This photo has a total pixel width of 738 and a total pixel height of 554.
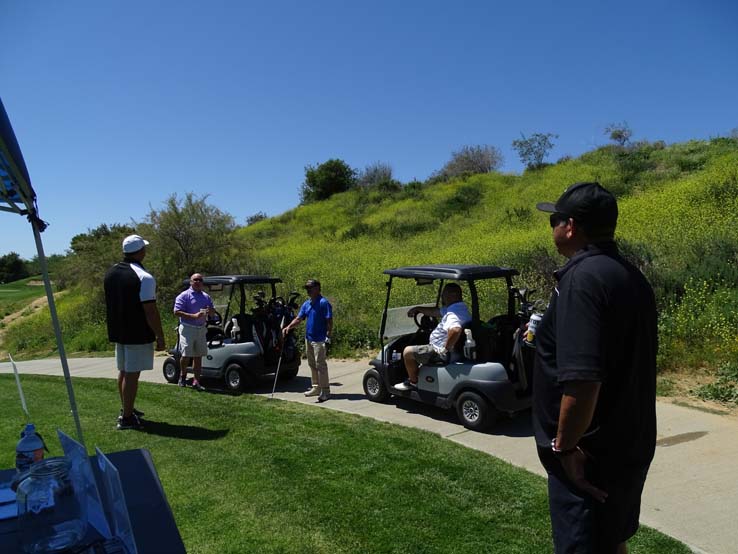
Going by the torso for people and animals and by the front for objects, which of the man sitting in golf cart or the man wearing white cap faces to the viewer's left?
the man sitting in golf cart

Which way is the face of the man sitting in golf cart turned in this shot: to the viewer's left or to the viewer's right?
to the viewer's left

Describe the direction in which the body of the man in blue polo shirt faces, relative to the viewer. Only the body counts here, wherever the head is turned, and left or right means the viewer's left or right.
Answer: facing the viewer and to the left of the viewer

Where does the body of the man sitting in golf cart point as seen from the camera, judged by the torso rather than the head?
to the viewer's left

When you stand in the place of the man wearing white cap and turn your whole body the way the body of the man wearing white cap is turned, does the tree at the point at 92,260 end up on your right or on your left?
on your left

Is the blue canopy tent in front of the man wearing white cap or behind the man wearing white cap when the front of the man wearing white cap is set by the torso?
behind

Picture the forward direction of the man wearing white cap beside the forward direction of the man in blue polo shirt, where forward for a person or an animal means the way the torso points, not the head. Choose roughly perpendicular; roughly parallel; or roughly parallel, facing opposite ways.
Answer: roughly parallel, facing opposite ways

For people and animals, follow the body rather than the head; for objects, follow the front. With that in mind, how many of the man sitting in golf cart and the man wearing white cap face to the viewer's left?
1

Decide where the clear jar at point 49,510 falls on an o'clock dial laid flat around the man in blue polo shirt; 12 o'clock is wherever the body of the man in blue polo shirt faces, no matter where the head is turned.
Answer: The clear jar is roughly at 11 o'clock from the man in blue polo shirt.

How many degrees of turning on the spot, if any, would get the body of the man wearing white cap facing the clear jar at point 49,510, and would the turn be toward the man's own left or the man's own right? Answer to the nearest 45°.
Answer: approximately 135° to the man's own right

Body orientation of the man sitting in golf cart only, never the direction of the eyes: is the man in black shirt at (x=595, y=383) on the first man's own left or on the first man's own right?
on the first man's own left

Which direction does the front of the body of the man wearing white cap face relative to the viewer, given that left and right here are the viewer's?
facing away from the viewer and to the right of the viewer

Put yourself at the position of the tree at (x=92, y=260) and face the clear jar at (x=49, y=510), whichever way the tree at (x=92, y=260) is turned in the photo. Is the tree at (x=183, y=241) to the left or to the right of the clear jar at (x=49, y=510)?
left

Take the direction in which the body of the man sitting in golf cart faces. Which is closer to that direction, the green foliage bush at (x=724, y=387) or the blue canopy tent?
the blue canopy tent
